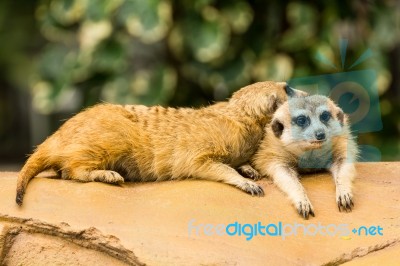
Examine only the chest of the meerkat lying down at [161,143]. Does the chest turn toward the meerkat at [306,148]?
yes

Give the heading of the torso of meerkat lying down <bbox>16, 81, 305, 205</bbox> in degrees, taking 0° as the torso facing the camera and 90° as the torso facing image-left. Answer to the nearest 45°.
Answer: approximately 270°
